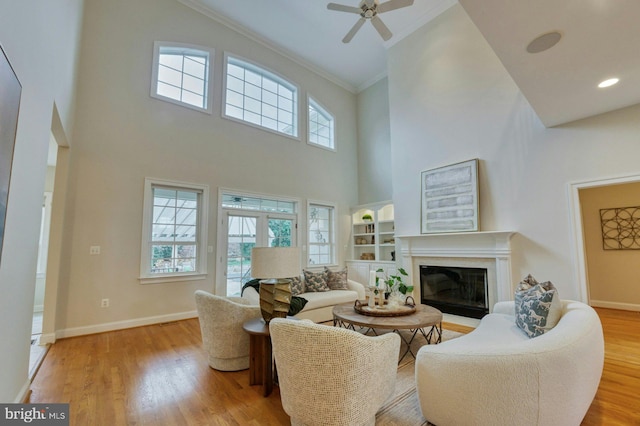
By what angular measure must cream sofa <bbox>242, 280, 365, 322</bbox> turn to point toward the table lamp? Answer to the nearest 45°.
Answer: approximately 45° to its right

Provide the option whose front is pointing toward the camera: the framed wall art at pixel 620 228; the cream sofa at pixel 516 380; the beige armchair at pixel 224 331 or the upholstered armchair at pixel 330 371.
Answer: the framed wall art

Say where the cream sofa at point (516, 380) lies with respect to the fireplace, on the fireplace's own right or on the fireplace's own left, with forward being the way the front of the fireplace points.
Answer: on the fireplace's own left

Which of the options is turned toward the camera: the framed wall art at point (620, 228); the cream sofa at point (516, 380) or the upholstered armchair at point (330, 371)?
the framed wall art

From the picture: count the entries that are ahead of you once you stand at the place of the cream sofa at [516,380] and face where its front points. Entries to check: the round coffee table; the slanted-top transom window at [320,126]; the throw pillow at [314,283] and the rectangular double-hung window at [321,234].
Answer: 4

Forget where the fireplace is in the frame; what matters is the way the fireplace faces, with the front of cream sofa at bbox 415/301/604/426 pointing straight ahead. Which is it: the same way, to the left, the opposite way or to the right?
to the left

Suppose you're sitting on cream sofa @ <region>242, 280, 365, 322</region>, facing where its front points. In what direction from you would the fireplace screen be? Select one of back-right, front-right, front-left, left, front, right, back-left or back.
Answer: front-left

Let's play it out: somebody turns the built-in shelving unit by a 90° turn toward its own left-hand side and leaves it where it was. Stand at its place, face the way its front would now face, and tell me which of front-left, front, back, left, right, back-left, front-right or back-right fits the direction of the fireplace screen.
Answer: front

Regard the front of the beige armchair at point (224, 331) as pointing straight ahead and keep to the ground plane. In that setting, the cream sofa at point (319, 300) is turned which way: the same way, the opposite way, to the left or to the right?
to the right

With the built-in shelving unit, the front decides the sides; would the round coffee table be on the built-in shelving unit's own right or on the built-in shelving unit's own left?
on the built-in shelving unit's own left

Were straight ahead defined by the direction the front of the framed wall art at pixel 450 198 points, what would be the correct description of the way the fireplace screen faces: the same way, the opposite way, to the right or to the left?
the same way

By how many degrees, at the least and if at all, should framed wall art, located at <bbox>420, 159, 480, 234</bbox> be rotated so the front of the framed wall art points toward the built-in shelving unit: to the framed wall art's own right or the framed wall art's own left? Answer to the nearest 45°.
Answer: approximately 90° to the framed wall art's own right

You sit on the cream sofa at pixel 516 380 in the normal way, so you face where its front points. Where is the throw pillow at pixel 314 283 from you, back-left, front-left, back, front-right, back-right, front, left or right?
front

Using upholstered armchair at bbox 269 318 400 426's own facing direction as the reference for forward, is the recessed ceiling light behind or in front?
in front

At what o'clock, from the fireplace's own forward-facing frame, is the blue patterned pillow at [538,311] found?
The blue patterned pillow is roughly at 10 o'clock from the fireplace.

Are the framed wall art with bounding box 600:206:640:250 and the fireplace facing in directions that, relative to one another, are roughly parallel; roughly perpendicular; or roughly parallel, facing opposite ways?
roughly parallel

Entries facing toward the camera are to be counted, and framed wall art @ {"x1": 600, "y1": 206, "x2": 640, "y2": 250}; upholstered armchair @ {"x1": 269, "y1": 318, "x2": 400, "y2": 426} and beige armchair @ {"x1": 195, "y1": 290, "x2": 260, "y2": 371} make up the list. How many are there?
1

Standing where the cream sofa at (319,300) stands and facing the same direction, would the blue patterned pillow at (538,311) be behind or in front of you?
in front

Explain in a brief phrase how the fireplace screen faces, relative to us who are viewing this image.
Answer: facing the viewer and to the left of the viewer

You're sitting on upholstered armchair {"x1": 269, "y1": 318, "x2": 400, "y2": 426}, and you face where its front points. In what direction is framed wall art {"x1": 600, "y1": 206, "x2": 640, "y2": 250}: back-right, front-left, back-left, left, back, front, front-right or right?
front

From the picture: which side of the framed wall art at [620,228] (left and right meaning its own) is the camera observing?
front

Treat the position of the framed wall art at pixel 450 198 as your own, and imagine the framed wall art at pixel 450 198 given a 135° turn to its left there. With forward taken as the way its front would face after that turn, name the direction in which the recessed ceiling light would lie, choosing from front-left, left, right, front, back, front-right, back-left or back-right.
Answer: front-right
